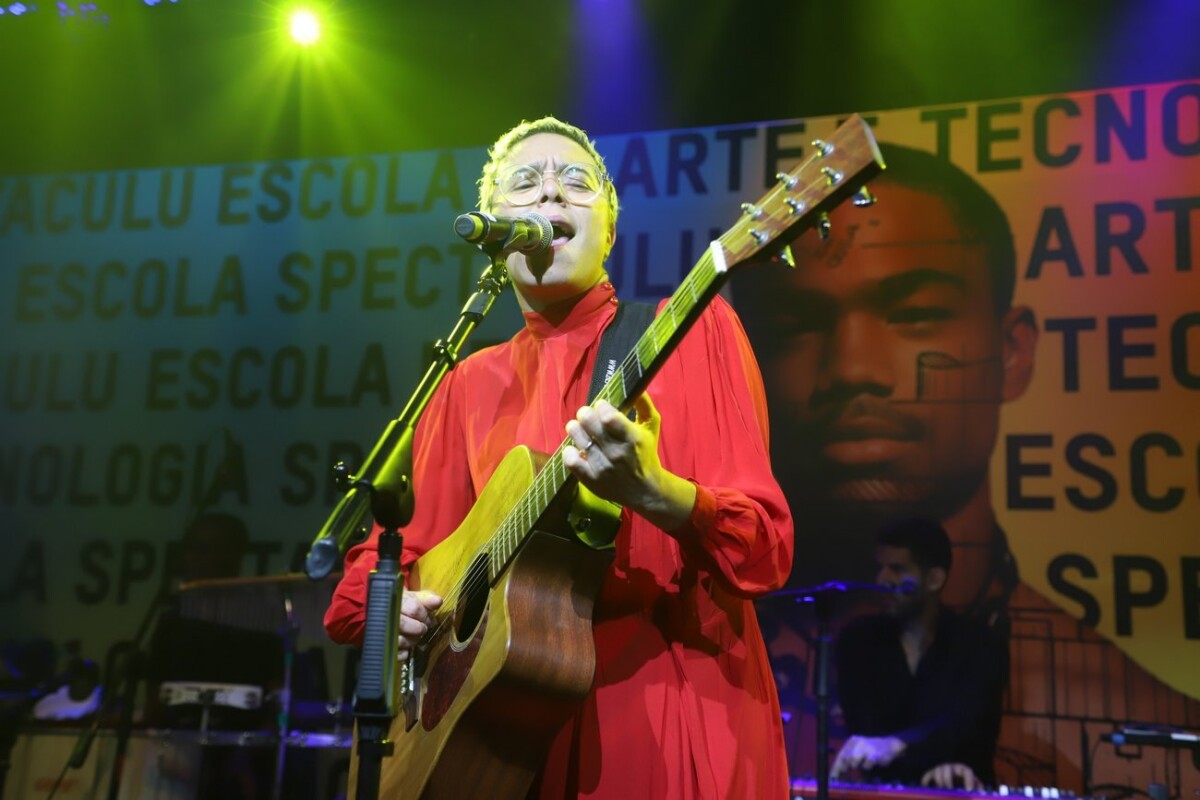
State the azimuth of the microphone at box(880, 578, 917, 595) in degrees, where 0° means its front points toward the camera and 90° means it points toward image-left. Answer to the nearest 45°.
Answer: approximately 270°

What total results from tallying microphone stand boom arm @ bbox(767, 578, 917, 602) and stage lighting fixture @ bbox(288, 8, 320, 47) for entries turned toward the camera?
1

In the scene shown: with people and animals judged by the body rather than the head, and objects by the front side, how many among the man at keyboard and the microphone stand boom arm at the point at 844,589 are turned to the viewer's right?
1

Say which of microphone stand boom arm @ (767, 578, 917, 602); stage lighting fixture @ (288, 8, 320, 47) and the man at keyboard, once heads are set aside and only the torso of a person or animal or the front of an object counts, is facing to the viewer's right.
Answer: the microphone stand boom arm

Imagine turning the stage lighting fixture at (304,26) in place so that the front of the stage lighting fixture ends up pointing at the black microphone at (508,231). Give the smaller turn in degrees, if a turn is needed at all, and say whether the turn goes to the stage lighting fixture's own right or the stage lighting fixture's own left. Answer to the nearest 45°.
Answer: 0° — it already faces it

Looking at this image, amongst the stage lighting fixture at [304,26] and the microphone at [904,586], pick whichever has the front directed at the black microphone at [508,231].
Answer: the stage lighting fixture

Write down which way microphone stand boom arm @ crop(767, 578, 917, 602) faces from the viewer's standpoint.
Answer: facing to the right of the viewer

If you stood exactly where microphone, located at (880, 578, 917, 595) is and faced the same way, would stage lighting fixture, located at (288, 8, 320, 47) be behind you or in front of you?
behind

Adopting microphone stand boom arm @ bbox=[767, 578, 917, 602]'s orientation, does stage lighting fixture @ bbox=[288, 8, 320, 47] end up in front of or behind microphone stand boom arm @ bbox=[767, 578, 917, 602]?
behind

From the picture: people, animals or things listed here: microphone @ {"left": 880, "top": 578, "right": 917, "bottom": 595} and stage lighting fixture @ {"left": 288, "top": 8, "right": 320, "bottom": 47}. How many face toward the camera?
1
